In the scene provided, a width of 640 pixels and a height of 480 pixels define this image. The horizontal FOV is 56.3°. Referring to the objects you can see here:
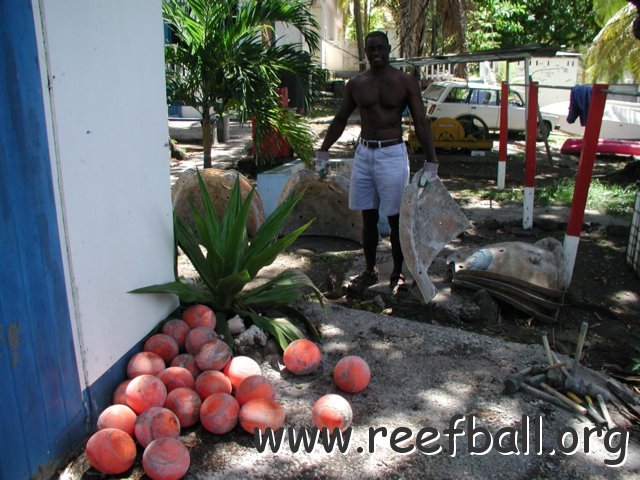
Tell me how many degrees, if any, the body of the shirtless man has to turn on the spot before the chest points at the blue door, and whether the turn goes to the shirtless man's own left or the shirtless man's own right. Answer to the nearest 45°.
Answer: approximately 45° to the shirtless man's own right

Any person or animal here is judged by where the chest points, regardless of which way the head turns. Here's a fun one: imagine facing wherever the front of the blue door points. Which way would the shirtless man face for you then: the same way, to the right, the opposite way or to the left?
to the right

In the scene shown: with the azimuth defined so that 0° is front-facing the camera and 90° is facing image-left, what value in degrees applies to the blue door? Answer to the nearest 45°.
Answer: approximately 315°

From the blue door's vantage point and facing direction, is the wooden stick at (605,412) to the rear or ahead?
ahead

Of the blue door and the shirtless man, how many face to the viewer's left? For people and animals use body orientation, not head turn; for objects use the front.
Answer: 0

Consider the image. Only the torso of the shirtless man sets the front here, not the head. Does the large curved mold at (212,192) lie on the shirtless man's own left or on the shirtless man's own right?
on the shirtless man's own right

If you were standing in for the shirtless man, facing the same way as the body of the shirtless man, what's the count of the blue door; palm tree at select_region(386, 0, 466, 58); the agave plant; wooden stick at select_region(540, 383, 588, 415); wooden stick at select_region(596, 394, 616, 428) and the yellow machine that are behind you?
2

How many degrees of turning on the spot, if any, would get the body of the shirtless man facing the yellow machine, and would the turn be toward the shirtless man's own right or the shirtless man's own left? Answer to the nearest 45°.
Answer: approximately 180°

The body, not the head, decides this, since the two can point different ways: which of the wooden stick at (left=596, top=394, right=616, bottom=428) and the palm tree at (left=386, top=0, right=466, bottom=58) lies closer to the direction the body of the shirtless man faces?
the wooden stick

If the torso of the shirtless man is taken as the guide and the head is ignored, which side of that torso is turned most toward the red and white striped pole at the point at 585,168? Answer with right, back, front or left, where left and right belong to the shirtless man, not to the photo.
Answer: left

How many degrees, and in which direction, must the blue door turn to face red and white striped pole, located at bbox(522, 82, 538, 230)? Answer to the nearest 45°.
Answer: approximately 90° to its left

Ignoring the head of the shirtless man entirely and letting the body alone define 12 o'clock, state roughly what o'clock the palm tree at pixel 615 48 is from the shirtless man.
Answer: The palm tree is roughly at 7 o'clock from the shirtless man.

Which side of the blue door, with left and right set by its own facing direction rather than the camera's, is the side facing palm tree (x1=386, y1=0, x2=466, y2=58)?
left

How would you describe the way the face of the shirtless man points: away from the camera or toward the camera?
toward the camera

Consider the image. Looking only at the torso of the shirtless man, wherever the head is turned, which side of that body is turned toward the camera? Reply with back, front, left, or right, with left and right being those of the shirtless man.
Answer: front
